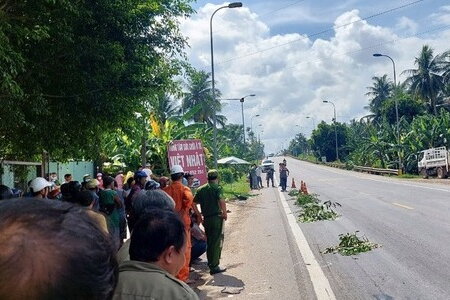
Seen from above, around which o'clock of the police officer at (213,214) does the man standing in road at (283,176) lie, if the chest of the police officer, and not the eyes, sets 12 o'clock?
The man standing in road is roughly at 11 o'clock from the police officer.

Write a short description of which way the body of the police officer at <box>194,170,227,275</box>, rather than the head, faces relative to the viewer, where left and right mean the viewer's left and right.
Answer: facing away from the viewer and to the right of the viewer

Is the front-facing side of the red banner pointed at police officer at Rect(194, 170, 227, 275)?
yes

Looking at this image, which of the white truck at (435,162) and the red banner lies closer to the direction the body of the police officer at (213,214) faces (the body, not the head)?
the white truck

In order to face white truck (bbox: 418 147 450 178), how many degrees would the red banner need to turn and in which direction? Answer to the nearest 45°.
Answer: approximately 135° to its left

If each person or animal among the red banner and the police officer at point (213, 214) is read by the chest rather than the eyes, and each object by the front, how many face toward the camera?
1

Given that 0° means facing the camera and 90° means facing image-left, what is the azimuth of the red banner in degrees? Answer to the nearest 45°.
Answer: approximately 0°

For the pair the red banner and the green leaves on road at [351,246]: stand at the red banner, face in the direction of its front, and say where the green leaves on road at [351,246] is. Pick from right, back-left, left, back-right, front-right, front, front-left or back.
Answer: front-left
